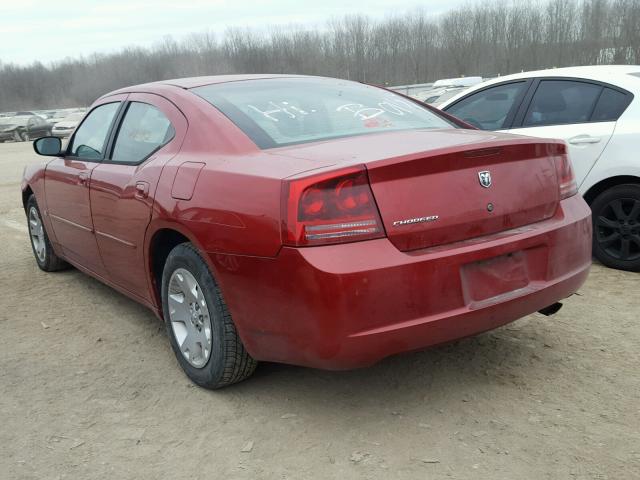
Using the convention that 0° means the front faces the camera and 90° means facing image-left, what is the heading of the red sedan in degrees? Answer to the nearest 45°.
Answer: approximately 135°

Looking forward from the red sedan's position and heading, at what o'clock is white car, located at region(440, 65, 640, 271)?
The white car is roughly at 3 o'clock from the red sedan.

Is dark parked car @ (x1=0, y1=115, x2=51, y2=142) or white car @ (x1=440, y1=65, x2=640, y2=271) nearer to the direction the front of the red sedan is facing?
the dark parked car

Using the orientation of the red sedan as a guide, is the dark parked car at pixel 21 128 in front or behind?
in front
